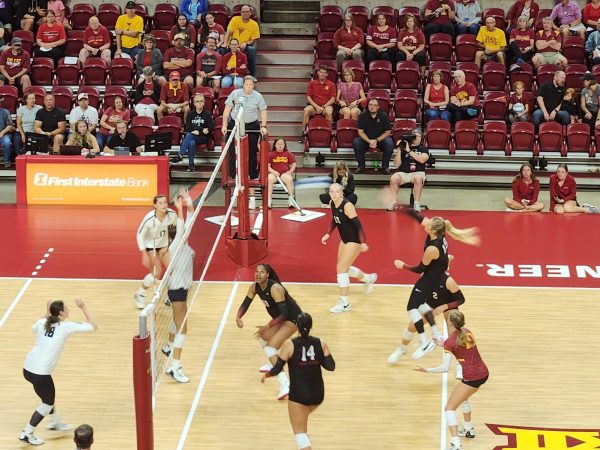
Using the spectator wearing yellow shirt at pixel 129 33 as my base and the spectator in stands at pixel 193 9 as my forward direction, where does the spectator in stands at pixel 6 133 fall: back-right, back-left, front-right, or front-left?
back-right

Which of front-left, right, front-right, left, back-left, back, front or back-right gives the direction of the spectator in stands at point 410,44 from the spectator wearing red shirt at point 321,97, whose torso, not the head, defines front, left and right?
back-left

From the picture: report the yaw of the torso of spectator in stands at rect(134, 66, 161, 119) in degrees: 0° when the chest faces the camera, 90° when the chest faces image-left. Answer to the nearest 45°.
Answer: approximately 0°

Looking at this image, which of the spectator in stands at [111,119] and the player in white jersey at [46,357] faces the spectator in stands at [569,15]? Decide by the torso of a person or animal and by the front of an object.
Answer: the player in white jersey

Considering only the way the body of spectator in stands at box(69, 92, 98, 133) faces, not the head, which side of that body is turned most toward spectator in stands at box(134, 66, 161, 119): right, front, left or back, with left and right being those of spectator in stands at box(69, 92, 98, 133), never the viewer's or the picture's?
left

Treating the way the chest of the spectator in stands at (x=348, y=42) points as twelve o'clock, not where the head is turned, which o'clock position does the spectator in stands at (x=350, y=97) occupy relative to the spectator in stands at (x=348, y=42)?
the spectator in stands at (x=350, y=97) is roughly at 12 o'clock from the spectator in stands at (x=348, y=42).

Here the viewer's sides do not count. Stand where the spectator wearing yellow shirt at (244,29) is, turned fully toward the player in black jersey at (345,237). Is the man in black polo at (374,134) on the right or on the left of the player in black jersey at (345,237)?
left

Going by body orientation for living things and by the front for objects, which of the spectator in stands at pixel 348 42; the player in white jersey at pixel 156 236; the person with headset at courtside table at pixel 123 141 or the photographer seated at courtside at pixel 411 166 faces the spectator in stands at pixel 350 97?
the spectator in stands at pixel 348 42

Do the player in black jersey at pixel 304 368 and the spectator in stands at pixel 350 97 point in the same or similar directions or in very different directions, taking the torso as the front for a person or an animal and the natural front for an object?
very different directions

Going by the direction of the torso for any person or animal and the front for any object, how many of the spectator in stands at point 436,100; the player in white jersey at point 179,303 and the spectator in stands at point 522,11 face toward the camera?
2

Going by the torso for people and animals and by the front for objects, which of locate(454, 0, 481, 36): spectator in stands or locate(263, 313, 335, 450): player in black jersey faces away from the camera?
the player in black jersey

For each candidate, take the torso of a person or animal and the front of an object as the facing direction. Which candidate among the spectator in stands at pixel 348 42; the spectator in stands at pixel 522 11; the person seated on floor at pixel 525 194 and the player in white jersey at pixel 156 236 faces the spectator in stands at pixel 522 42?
the spectator in stands at pixel 522 11
